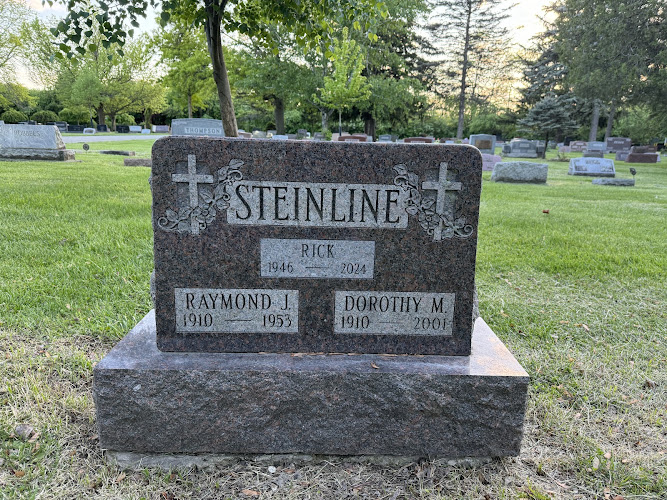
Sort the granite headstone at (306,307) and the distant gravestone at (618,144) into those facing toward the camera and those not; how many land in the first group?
2

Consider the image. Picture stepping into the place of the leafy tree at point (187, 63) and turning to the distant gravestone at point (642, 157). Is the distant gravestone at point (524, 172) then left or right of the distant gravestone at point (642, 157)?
right

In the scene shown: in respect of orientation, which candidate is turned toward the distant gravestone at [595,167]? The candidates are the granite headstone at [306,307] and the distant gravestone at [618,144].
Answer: the distant gravestone at [618,144]

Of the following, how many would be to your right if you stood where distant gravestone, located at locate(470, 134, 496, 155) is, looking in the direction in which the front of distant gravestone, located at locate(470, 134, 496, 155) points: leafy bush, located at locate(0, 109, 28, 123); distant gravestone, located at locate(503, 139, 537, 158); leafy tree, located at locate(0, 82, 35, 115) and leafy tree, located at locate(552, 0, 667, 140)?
2

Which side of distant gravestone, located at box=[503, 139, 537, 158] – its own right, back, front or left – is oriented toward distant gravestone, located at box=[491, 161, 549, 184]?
front

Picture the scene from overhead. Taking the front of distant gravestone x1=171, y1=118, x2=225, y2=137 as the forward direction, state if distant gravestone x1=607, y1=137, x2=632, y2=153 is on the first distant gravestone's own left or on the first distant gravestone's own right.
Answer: on the first distant gravestone's own left

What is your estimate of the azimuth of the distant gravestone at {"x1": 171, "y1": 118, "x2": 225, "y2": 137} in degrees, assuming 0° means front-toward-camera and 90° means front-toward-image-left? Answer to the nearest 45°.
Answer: approximately 0°

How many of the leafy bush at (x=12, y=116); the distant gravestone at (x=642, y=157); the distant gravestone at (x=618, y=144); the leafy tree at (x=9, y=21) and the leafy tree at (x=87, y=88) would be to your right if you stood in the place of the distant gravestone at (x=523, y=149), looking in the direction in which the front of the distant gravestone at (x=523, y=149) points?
3

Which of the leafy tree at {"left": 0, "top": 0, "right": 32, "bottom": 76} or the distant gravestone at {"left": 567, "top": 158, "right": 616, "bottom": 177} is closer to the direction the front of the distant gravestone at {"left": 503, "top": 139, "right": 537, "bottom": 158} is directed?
the distant gravestone

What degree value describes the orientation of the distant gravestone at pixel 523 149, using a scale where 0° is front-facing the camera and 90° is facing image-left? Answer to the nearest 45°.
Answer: approximately 0°

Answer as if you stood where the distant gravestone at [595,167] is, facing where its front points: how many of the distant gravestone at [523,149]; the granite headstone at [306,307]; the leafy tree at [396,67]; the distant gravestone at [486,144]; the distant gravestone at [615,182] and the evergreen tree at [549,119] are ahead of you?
2
